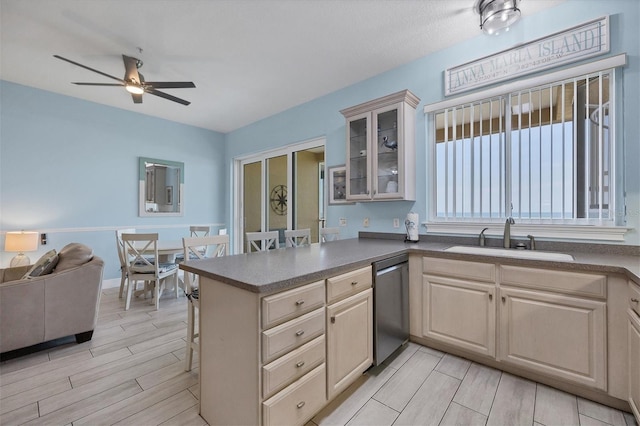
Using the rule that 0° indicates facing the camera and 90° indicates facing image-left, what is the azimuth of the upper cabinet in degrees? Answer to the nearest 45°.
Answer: approximately 45°

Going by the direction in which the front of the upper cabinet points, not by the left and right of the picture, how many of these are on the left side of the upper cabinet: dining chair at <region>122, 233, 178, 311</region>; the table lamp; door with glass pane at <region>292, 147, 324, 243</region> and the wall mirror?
0

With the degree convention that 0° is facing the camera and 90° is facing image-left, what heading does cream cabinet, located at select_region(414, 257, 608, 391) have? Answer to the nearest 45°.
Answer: approximately 45°

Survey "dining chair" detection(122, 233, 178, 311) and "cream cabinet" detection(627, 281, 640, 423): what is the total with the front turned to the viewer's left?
1

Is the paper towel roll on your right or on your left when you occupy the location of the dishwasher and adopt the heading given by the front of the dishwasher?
on your left

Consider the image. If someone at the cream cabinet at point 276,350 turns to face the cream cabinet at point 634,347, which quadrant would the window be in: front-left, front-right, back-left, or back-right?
front-left

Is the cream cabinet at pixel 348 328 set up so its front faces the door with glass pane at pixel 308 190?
no

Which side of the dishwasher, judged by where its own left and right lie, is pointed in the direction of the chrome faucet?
left

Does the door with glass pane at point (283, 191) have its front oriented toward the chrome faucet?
no

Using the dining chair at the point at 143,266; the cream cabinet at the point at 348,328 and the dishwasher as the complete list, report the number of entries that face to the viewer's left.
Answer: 0

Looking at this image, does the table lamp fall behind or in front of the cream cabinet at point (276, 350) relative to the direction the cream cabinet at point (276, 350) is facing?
behind

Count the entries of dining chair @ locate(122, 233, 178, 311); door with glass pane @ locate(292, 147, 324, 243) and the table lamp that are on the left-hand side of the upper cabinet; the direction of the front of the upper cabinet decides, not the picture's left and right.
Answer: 0

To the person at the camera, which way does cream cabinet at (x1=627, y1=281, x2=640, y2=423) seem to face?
facing to the left of the viewer

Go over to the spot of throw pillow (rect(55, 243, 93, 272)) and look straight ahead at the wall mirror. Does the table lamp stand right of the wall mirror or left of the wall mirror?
left

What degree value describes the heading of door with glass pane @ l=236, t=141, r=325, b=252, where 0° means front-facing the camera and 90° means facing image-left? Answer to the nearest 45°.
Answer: approximately 45°
